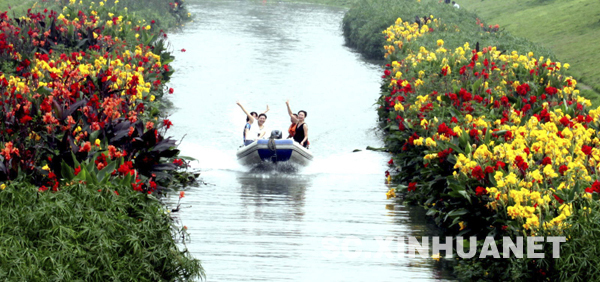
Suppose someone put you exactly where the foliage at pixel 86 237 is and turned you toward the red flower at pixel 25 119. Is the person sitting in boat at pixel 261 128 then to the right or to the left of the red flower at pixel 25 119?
right

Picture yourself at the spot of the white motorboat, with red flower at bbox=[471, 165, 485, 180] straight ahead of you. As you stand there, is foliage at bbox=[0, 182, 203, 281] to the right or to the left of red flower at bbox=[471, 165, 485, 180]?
right

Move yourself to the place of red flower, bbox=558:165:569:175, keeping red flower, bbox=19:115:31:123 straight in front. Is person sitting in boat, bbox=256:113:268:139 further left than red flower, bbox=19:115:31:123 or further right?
right

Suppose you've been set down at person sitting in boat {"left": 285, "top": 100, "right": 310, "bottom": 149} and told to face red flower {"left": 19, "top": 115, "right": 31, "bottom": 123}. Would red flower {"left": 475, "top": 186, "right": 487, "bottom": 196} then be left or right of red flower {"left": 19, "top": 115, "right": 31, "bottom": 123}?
left

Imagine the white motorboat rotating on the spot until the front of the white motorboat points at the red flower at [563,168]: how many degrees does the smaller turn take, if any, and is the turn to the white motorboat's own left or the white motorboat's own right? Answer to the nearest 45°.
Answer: approximately 45° to the white motorboat's own left

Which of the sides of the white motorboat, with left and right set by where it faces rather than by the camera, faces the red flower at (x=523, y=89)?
left

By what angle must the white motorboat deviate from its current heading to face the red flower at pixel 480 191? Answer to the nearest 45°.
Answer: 0° — it already faces it

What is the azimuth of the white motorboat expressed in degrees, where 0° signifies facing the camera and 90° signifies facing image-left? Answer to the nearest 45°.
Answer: approximately 0°
